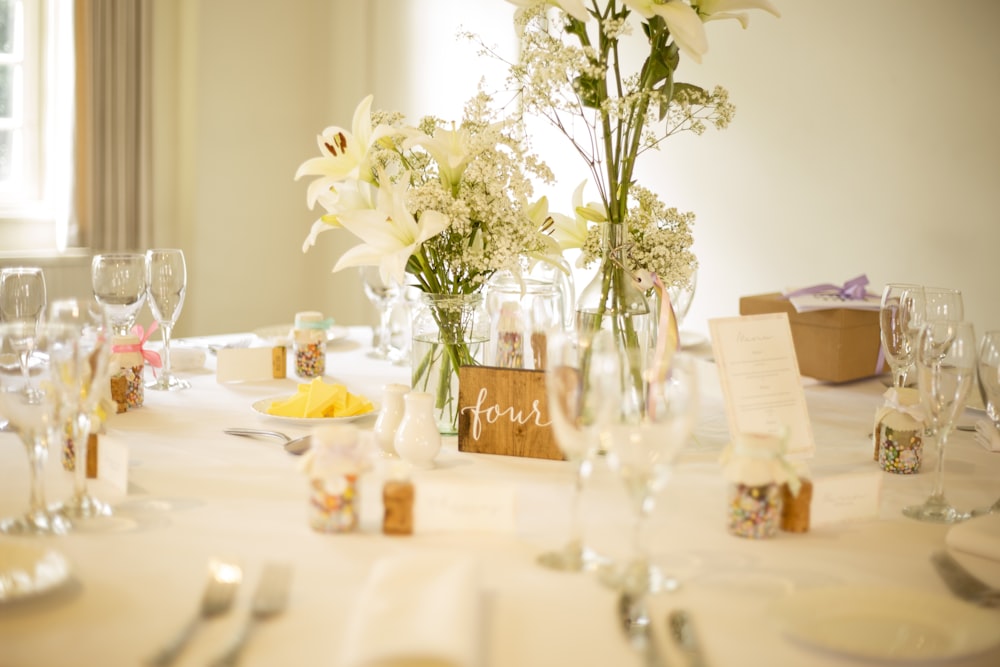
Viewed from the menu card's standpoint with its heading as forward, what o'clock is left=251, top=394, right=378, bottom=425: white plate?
The white plate is roughly at 3 o'clock from the menu card.

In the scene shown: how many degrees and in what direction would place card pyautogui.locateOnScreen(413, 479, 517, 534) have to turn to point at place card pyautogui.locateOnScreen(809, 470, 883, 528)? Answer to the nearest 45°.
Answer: approximately 90° to its left

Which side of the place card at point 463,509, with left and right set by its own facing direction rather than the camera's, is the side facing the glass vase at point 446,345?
back

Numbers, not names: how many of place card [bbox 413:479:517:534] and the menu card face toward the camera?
2

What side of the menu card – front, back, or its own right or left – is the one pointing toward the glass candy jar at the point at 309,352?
right

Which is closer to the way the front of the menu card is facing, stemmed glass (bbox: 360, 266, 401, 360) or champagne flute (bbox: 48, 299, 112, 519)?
the champagne flute

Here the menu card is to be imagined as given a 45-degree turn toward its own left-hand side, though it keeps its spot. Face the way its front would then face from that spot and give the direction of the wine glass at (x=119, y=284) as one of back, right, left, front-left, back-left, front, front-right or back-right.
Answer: back-right

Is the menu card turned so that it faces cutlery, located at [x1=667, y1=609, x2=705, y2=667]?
yes

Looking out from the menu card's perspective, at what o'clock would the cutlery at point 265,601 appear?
The cutlery is roughly at 1 o'clock from the menu card.

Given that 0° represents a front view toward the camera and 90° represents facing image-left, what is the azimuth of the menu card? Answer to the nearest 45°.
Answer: approximately 0°

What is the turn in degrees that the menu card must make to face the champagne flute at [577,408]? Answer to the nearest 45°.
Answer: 0° — it already faces it

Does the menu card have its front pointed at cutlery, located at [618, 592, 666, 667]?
yes
